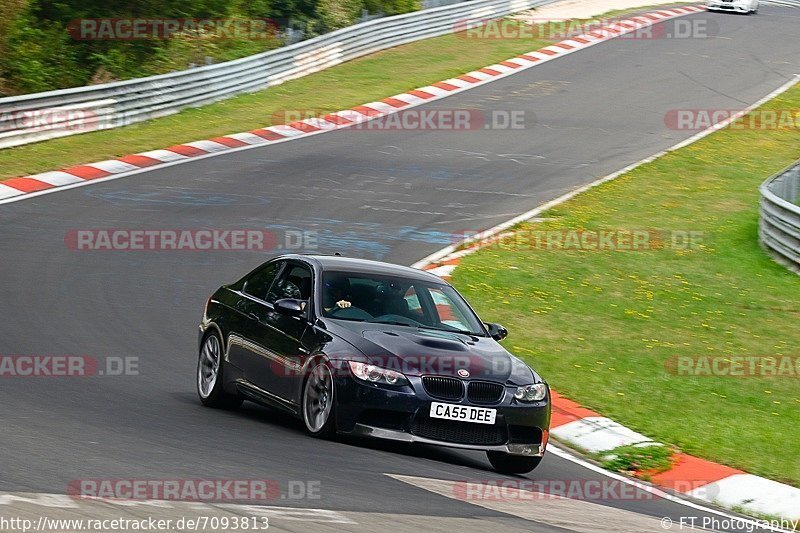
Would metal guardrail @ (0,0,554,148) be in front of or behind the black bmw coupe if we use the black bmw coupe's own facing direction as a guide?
behind

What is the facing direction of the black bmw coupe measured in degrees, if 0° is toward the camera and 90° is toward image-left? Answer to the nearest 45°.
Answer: approximately 315°

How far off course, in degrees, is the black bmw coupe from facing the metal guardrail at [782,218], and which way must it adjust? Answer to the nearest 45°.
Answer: approximately 90° to its left
